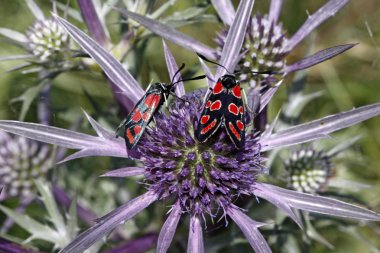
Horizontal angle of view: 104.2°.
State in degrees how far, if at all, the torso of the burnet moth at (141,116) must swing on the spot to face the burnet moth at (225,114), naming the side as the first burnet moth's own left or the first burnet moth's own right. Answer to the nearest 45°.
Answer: approximately 45° to the first burnet moth's own right

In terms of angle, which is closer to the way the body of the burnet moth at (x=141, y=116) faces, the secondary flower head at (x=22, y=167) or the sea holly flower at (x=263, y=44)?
the sea holly flower

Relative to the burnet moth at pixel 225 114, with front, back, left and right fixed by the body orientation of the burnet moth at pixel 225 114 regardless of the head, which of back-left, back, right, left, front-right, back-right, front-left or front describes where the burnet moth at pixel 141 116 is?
left

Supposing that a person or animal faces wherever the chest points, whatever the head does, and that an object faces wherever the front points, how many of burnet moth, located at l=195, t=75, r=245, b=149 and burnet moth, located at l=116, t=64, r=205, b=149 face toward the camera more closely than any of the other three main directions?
0

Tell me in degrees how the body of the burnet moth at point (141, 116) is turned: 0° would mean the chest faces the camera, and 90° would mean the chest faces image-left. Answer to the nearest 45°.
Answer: approximately 225°

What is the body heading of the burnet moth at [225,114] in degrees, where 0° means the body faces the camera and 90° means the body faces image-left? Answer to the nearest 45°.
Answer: approximately 180°
